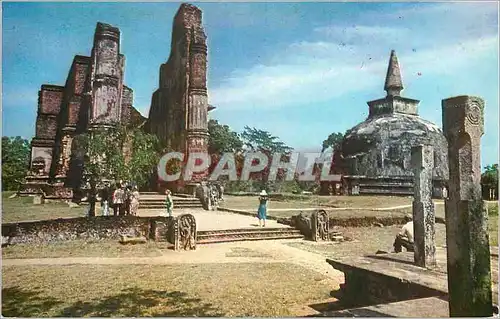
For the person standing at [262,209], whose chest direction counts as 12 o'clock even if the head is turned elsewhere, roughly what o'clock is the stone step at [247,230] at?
The stone step is roughly at 7 o'clock from the person standing.

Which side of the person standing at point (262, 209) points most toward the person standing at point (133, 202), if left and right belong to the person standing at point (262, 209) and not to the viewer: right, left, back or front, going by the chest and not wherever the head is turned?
left
